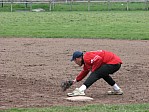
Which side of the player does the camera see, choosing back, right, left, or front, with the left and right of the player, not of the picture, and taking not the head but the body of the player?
left
